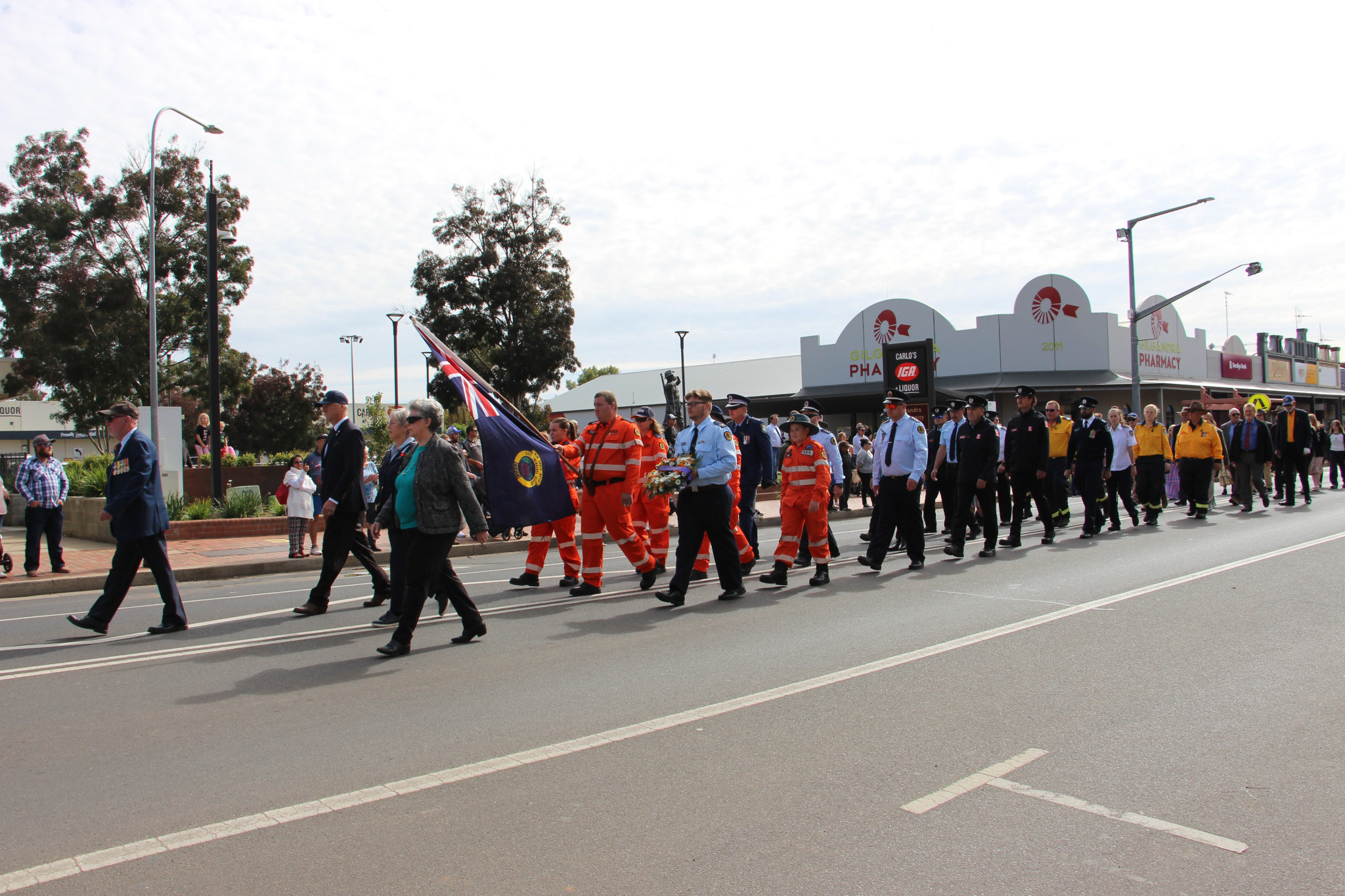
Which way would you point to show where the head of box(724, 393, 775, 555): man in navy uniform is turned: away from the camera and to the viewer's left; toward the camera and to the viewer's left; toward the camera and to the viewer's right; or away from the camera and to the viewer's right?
toward the camera and to the viewer's left

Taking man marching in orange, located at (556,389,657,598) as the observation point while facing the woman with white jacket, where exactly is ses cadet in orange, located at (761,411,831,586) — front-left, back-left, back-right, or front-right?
back-right

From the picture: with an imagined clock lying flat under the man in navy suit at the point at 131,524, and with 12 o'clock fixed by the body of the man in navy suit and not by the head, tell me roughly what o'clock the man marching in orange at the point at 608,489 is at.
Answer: The man marching in orange is roughly at 6 o'clock from the man in navy suit.

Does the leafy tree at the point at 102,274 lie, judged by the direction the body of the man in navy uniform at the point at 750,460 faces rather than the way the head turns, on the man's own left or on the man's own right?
on the man's own right

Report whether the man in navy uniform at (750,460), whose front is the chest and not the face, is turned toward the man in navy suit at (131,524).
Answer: yes

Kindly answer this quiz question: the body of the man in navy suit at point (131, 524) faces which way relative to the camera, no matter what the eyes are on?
to the viewer's left

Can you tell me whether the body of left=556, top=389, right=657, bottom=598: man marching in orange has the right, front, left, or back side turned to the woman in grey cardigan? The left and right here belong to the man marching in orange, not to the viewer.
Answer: front

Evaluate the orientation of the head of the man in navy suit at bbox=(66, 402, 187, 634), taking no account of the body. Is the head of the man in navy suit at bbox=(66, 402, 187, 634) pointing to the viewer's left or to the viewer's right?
to the viewer's left

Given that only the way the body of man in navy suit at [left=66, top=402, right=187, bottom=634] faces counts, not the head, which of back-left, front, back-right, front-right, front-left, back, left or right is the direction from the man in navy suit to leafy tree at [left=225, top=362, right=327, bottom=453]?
right

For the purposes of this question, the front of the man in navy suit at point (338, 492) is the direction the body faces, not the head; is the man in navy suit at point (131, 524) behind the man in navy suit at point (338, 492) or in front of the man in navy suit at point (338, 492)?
in front

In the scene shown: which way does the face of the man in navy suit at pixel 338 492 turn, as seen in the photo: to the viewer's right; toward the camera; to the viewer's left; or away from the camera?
to the viewer's left

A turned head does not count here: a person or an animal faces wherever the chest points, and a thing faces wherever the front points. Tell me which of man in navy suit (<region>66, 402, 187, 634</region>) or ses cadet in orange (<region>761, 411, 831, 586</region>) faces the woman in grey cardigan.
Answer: the ses cadet in orange

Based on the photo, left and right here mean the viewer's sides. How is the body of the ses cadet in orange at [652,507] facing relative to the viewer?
facing the viewer and to the left of the viewer

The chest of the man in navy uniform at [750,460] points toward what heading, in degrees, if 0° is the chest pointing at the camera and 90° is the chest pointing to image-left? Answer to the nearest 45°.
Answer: approximately 45°

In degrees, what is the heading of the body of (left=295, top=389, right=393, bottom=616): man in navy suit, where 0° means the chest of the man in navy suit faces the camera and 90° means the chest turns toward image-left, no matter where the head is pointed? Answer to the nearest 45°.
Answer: approximately 90°

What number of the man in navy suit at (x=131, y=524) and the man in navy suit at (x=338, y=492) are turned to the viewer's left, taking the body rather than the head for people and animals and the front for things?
2
